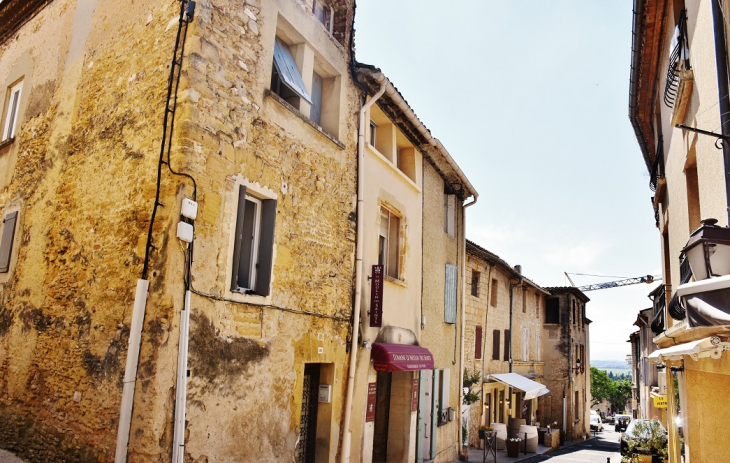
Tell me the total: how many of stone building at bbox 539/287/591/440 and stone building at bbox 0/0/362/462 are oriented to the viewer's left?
0

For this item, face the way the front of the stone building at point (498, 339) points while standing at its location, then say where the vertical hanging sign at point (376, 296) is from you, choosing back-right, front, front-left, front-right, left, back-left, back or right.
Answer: front-right

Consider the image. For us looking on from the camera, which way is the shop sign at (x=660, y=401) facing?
facing the viewer

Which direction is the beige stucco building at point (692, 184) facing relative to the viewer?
to the viewer's left

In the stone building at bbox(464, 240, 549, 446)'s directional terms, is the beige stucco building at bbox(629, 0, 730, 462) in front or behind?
in front

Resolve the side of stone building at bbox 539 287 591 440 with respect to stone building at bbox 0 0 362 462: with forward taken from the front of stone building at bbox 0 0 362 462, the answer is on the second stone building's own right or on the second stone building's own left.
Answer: on the second stone building's own left

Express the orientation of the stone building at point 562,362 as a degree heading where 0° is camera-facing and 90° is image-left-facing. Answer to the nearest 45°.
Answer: approximately 315°

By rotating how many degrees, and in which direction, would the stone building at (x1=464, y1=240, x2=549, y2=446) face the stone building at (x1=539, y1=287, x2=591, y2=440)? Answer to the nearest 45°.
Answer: approximately 135° to its left

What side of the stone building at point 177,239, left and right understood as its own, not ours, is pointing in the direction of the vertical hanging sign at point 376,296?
left

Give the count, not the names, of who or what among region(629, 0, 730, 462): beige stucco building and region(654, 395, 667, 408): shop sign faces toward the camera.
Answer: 1
